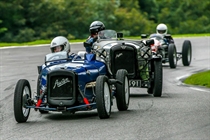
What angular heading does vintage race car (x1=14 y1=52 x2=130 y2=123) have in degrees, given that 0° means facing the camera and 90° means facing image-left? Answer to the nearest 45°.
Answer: approximately 0°

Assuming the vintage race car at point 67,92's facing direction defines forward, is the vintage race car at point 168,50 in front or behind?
behind

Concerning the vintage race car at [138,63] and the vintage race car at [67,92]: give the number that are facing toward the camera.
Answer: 2

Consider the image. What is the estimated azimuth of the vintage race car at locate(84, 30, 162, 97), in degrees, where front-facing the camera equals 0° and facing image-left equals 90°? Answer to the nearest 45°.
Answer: approximately 0°

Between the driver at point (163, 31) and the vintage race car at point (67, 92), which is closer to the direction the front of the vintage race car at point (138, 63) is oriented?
the vintage race car

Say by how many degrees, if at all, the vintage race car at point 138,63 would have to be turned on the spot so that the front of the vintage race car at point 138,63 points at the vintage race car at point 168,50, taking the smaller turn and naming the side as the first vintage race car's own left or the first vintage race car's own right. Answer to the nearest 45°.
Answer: approximately 180°
